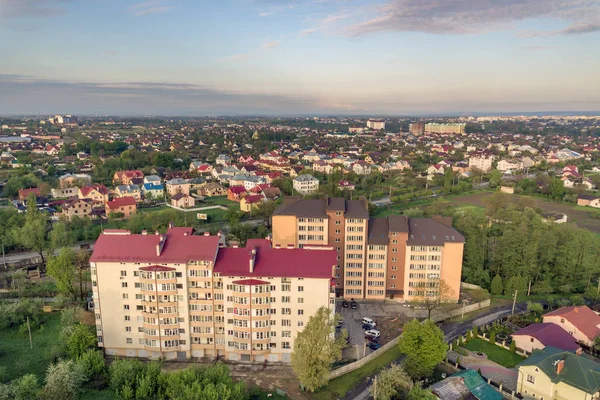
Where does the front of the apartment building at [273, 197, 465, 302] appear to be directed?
toward the camera

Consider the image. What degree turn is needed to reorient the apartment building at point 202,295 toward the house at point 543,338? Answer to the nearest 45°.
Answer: approximately 90° to its left

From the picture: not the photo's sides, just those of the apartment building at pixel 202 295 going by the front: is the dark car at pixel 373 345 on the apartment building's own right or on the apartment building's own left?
on the apartment building's own left

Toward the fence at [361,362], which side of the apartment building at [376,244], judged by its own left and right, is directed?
front

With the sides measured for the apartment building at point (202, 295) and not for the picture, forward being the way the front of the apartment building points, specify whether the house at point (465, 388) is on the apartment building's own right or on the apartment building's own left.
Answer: on the apartment building's own left

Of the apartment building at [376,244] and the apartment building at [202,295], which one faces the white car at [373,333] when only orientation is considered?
the apartment building at [376,244]

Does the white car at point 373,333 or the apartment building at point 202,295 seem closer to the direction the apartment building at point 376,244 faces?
the white car

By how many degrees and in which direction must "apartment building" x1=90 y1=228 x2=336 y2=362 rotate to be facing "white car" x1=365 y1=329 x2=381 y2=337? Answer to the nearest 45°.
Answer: approximately 90° to its left

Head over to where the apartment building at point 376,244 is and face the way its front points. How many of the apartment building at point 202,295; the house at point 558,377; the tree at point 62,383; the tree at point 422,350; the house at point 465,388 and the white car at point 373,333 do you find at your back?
0

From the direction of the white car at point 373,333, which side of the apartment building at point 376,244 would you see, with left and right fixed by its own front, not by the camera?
front

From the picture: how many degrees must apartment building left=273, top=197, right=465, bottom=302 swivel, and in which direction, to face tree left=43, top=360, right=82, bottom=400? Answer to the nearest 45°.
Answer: approximately 45° to its right

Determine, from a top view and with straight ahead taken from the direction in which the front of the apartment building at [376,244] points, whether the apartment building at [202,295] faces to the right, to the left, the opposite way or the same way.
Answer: the same way

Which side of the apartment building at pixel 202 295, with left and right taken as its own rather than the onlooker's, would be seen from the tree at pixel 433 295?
left

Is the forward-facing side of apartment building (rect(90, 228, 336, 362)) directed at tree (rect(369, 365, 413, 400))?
no

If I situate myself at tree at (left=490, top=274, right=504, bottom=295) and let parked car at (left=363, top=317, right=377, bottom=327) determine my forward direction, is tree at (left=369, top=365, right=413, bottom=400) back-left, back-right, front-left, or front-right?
front-left

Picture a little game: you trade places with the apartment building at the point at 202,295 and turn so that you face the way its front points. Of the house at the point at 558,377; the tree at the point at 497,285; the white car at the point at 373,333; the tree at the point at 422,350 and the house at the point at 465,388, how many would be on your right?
0

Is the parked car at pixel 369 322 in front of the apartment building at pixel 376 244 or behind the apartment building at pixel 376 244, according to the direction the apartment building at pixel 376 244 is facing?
in front

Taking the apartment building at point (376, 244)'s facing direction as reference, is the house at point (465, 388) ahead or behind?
ahead

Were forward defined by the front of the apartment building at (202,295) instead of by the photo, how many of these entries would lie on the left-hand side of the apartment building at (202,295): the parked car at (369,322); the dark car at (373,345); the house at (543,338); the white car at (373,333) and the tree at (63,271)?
4
